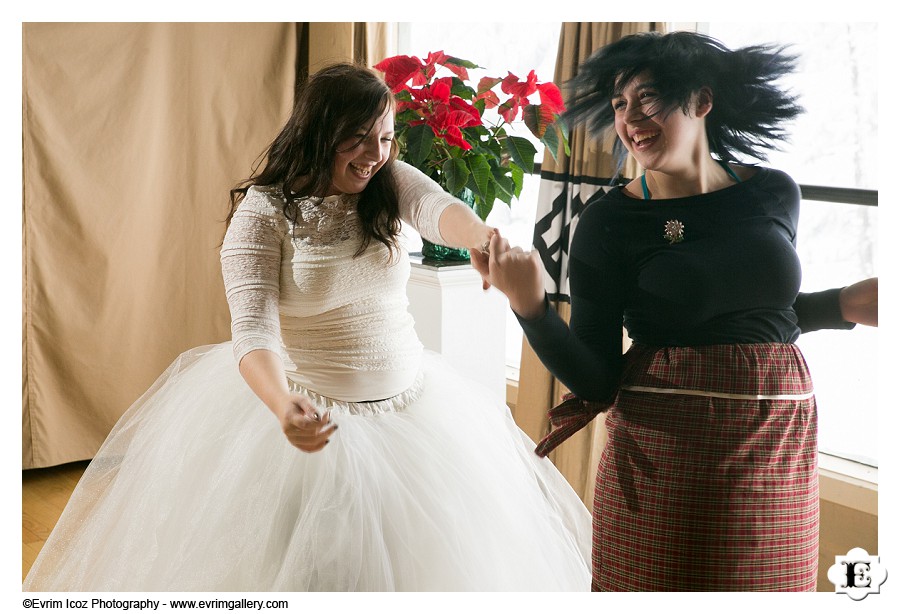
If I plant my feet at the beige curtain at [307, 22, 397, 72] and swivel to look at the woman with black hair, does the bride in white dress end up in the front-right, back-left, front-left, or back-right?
front-right

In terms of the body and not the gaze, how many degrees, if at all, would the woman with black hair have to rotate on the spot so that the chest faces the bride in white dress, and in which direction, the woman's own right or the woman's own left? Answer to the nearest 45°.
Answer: approximately 90° to the woman's own right

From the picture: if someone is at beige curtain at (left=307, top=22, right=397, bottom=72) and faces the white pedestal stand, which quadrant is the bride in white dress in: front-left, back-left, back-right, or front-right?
front-right

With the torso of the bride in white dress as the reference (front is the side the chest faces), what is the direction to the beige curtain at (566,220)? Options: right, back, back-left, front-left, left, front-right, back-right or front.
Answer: left

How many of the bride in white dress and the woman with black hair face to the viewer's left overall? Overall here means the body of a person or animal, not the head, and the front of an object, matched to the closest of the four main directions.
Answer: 0

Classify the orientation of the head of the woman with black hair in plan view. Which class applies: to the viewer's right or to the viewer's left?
to the viewer's left

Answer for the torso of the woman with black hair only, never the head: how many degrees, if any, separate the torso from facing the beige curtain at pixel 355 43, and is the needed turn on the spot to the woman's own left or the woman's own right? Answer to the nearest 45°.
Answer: approximately 135° to the woman's own right

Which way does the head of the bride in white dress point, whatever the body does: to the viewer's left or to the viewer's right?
to the viewer's right

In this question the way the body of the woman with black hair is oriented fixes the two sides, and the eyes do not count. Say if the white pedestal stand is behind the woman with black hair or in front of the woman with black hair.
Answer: behind

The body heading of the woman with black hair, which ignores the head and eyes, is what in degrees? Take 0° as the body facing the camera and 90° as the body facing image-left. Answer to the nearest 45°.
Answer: approximately 0°

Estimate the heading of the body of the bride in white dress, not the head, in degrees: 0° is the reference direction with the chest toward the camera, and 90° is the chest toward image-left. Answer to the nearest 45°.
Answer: approximately 315°
